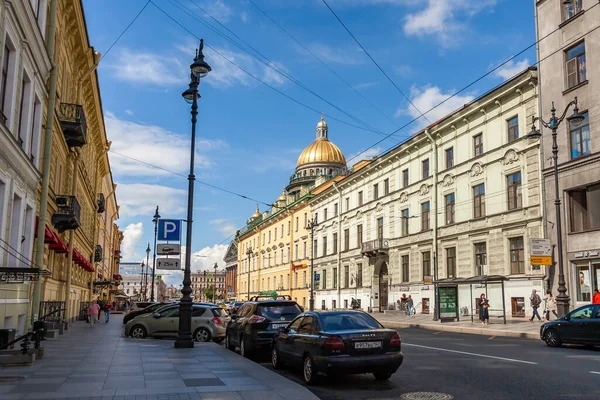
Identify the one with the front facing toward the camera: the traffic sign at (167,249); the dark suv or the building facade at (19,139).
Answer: the traffic sign

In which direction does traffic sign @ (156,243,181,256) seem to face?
toward the camera

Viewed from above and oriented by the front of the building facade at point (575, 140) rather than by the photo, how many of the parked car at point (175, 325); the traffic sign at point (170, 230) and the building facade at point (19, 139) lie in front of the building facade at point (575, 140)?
3

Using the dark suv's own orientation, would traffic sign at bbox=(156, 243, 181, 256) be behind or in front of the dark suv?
in front

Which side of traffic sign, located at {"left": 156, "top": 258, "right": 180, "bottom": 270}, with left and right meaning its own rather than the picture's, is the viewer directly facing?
front

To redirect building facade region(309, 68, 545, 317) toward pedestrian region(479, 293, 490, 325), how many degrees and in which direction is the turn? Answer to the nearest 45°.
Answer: approximately 45° to its left

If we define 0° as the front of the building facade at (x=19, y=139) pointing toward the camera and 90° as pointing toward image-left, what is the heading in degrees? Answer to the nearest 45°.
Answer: approximately 270°

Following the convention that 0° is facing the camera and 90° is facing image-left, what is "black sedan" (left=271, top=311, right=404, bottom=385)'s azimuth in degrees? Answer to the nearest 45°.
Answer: approximately 135°

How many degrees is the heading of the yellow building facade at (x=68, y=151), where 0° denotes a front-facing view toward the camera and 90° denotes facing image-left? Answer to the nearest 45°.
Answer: approximately 270°

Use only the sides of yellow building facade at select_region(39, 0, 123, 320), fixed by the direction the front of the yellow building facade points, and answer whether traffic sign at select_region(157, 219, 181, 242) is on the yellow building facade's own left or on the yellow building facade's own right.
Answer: on the yellow building facade's own right

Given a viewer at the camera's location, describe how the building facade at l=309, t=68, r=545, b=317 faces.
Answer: facing the viewer and to the left of the viewer

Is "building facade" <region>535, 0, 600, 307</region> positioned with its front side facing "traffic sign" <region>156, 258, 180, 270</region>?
yes
